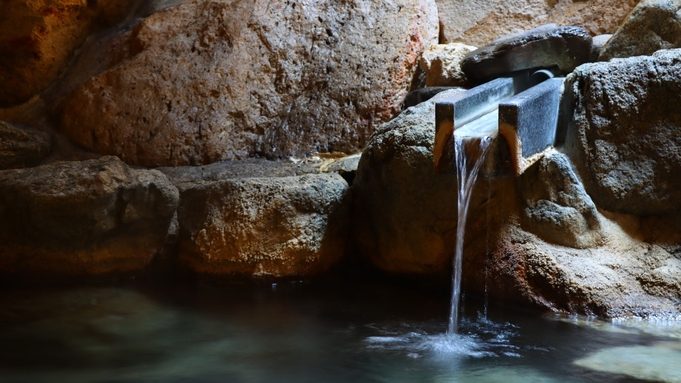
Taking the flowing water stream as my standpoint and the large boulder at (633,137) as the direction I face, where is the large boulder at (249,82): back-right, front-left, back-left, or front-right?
back-left

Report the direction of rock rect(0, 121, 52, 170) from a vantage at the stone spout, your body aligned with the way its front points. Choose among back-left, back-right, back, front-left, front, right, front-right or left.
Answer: front-right

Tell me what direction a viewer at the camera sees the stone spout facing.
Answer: facing the viewer and to the left of the viewer

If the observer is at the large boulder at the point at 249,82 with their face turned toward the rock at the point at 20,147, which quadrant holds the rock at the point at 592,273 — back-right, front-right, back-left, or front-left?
back-left

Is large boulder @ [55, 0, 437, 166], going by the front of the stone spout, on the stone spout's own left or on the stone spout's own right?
on the stone spout's own right

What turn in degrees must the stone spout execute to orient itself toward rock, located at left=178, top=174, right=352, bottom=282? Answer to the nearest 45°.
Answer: approximately 45° to its right

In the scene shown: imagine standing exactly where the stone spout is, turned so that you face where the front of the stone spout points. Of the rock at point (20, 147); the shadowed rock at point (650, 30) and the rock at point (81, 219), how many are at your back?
1

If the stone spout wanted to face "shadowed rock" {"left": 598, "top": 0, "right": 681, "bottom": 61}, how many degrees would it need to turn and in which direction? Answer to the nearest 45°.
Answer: approximately 180°

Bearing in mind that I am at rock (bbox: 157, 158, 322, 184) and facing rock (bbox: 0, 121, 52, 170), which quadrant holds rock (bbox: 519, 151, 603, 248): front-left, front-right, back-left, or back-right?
back-left

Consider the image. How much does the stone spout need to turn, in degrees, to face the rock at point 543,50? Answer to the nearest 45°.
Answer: approximately 135° to its right
